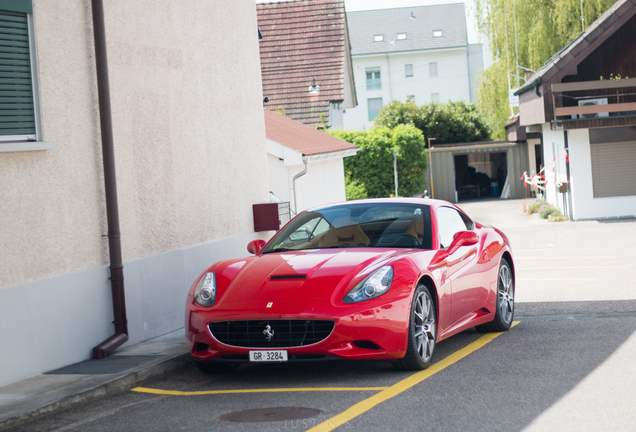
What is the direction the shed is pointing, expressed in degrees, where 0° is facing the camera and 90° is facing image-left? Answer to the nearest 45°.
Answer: approximately 0°

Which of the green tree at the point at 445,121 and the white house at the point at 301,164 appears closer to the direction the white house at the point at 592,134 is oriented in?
the white house

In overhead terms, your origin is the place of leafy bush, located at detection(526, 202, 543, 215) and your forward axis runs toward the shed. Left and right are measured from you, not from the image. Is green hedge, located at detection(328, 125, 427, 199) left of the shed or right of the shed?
left

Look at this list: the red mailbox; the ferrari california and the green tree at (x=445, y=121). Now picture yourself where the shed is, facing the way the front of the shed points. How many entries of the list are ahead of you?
2

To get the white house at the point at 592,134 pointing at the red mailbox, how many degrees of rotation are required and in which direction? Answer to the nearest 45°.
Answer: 0° — it already faces it

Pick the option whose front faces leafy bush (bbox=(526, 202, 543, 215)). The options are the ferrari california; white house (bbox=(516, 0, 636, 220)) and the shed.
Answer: the shed
